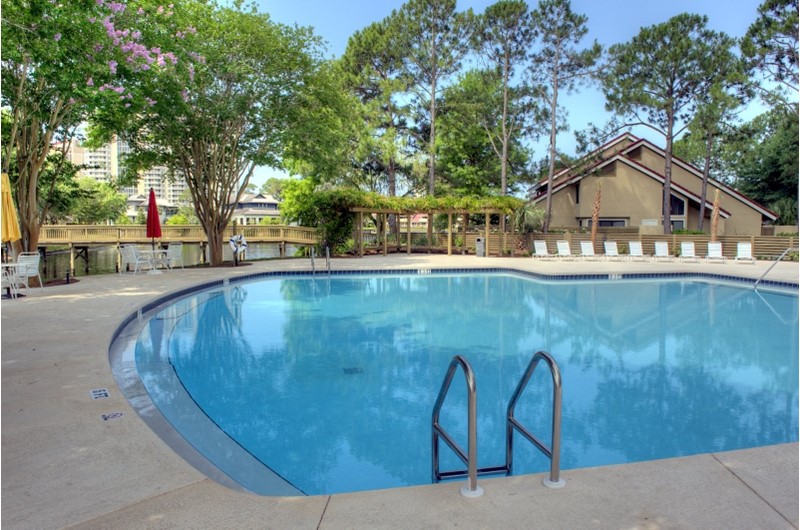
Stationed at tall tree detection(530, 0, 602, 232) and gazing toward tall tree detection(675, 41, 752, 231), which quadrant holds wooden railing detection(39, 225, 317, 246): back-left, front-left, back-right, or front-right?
back-right

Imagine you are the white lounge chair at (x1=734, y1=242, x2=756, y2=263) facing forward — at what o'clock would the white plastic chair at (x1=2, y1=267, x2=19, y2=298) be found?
The white plastic chair is roughly at 1 o'clock from the white lounge chair.

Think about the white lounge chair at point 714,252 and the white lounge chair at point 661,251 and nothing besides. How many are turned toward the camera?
2

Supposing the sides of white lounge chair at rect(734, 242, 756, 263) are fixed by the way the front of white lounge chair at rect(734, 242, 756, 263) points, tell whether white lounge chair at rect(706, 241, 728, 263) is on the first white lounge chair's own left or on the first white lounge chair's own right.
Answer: on the first white lounge chair's own right

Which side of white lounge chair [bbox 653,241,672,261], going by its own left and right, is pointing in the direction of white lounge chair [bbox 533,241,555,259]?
right

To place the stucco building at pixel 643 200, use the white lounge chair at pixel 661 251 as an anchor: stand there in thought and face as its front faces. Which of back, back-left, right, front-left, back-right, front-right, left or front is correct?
back

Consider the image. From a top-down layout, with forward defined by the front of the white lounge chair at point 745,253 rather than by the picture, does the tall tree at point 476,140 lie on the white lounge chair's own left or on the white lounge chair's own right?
on the white lounge chair's own right

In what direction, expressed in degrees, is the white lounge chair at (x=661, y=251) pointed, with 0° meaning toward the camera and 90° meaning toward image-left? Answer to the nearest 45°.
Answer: approximately 0°

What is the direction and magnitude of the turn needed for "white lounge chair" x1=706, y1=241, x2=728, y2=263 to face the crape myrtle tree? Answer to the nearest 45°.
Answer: approximately 45° to its right
